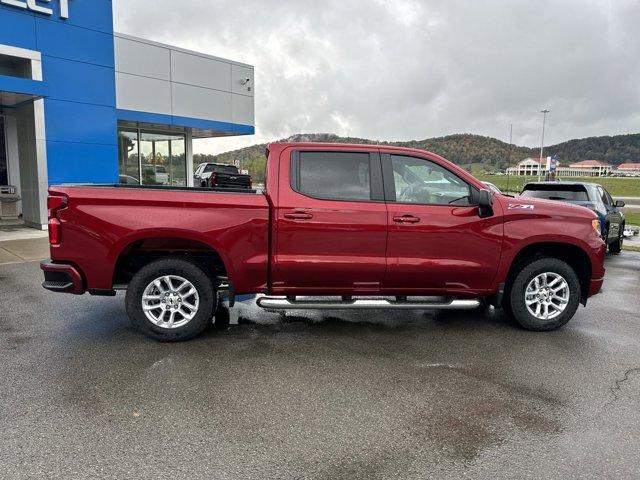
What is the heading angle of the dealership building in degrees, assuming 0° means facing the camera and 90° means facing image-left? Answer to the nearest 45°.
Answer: approximately 315°

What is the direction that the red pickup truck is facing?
to the viewer's right

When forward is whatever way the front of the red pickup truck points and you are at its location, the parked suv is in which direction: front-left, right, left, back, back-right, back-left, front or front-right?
front-left

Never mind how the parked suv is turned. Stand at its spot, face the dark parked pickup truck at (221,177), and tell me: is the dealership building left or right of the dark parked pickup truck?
left

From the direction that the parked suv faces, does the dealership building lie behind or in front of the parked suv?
behind

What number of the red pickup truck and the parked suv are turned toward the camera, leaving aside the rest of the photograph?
0

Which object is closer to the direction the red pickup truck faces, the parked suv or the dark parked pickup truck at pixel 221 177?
the parked suv

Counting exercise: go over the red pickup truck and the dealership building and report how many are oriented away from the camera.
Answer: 0
